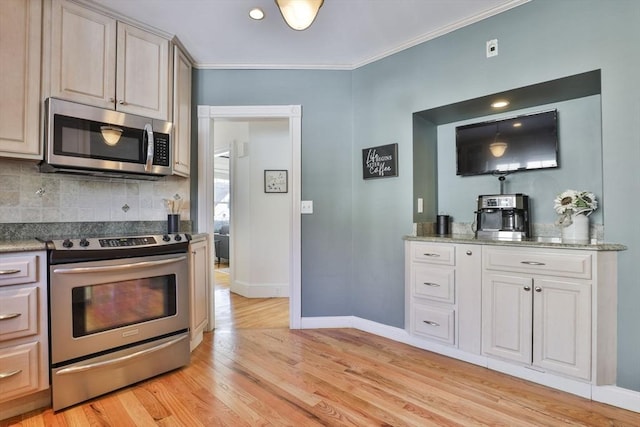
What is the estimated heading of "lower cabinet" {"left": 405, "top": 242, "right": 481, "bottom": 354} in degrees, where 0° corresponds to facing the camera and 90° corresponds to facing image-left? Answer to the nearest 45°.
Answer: approximately 45°

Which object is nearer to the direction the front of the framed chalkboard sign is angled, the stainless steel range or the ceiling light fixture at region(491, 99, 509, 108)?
the stainless steel range

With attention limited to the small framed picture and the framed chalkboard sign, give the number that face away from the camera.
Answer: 0

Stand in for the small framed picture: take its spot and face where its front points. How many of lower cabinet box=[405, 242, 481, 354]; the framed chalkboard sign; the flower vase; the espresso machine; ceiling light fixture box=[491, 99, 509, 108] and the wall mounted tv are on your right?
0

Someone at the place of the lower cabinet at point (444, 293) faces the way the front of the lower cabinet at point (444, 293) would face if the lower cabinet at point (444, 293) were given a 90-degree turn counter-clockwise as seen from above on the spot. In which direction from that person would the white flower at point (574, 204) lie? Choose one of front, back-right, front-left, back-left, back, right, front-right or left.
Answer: front-left

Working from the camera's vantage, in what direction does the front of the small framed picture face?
facing the viewer

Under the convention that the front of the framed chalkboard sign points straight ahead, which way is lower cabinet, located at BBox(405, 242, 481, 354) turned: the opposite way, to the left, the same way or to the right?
the same way

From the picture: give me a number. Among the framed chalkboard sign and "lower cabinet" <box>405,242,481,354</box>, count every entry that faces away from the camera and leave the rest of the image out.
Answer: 0

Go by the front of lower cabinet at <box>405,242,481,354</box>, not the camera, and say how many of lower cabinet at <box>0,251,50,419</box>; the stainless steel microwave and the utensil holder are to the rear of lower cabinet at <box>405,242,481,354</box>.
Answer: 0

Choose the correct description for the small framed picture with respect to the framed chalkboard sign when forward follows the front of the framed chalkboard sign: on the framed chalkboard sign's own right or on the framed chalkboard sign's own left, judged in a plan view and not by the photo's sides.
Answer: on the framed chalkboard sign's own right

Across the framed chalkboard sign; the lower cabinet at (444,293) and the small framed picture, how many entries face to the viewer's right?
0

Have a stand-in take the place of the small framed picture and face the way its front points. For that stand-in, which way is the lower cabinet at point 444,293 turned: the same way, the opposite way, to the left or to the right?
to the right

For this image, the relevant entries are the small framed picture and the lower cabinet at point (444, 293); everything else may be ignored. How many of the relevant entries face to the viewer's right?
0

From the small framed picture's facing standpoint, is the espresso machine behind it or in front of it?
in front

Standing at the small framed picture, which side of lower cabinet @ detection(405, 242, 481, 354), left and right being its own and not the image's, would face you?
right

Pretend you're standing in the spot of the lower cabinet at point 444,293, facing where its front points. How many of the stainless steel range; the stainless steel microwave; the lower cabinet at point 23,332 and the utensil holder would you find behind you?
0

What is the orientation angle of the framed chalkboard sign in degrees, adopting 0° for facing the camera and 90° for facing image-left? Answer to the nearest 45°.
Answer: approximately 45°

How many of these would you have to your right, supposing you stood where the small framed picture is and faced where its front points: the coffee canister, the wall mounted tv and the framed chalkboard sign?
0

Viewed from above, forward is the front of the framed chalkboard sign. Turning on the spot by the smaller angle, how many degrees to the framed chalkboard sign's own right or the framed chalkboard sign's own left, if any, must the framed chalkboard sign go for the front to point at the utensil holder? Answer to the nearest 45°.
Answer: approximately 45° to the framed chalkboard sign's own right
